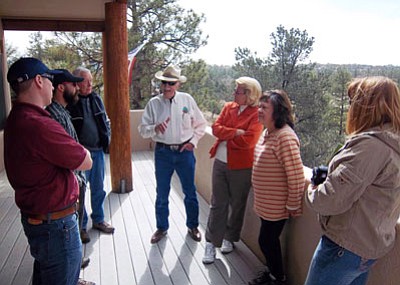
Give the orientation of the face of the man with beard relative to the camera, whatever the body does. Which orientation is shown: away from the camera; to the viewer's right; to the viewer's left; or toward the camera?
to the viewer's right

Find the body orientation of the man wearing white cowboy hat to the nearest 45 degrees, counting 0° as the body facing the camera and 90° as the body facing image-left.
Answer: approximately 0°

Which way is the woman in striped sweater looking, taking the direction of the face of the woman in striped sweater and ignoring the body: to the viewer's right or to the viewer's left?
to the viewer's left

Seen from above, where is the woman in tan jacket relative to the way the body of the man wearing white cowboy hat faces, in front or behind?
in front

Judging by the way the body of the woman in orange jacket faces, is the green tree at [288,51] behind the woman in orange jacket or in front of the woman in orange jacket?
behind

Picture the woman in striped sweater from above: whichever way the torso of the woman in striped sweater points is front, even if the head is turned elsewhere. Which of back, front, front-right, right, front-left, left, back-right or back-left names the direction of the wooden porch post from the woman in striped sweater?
front-right

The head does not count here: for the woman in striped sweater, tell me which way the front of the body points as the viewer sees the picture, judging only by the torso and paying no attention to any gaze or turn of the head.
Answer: to the viewer's left

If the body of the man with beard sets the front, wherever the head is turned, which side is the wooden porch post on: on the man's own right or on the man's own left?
on the man's own left

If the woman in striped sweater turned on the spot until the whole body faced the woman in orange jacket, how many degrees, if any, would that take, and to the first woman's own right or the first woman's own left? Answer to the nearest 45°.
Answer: approximately 45° to the first woman's own right

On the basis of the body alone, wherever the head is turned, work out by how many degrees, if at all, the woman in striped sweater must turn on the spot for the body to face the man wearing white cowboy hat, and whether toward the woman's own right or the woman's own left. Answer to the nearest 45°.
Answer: approximately 45° to the woman's own right

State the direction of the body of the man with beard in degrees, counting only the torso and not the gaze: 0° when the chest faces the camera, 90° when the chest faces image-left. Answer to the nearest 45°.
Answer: approximately 270°

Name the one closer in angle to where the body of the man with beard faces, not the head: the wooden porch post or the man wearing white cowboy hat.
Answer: the man wearing white cowboy hat

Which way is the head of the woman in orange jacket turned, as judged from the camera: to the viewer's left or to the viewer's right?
to the viewer's left
